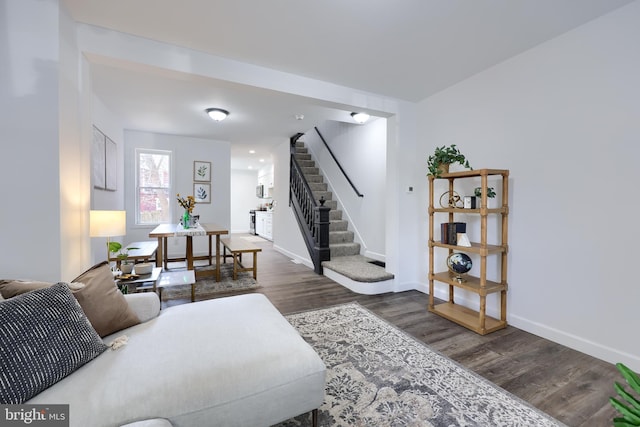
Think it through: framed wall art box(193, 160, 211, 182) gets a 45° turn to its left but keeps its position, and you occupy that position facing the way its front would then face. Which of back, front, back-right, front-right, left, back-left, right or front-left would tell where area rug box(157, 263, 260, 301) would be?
front-right

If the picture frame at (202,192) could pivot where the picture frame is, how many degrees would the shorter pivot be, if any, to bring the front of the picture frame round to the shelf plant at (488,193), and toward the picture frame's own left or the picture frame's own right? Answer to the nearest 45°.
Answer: approximately 45° to the picture frame's own left

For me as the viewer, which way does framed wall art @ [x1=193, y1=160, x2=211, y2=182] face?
facing the viewer

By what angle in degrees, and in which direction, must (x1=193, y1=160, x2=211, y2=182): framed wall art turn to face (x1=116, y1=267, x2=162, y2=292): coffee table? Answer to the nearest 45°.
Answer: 0° — it already faces it

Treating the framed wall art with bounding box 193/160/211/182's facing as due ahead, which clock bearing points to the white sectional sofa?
The white sectional sofa is roughly at 12 o'clock from the framed wall art.

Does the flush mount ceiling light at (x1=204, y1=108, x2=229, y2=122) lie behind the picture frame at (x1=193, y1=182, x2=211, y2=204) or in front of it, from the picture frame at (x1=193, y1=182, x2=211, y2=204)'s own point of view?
in front

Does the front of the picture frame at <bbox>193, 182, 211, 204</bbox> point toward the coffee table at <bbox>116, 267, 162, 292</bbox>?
yes

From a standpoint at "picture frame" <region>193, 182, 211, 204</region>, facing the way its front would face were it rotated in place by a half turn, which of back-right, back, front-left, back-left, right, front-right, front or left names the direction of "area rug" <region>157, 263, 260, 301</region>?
back

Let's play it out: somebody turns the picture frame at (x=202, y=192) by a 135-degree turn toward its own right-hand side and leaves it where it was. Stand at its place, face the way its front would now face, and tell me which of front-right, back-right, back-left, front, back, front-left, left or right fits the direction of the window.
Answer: front-left

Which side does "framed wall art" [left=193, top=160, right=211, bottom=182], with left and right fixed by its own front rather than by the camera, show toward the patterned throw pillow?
front

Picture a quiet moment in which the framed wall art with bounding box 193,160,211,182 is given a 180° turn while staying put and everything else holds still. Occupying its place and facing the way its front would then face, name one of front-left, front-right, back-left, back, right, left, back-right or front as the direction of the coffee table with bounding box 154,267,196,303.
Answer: back

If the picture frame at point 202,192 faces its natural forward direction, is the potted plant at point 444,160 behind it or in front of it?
in front

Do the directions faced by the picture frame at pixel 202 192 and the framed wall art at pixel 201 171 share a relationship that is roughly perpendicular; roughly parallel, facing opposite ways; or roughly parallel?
roughly parallel

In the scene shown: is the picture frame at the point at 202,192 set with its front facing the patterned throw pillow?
yes

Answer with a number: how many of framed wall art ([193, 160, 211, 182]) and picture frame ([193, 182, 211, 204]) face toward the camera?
2

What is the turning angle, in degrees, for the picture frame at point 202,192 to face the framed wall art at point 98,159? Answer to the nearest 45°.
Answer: approximately 45° to its right

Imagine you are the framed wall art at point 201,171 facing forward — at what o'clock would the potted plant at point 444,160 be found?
The potted plant is roughly at 11 o'clock from the framed wall art.

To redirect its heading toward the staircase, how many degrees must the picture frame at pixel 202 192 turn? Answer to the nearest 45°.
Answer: approximately 45° to its left
